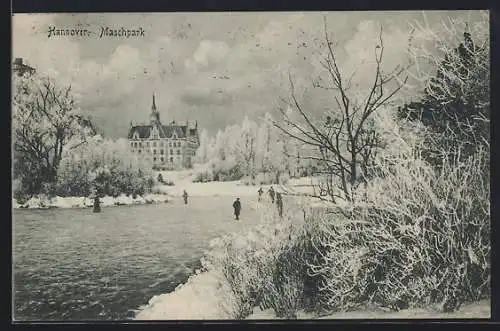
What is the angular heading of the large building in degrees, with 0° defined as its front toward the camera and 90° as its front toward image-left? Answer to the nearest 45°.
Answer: approximately 0°

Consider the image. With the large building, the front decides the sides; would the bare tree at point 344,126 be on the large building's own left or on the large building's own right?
on the large building's own left

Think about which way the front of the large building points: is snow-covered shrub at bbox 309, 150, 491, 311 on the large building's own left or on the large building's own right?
on the large building's own left
